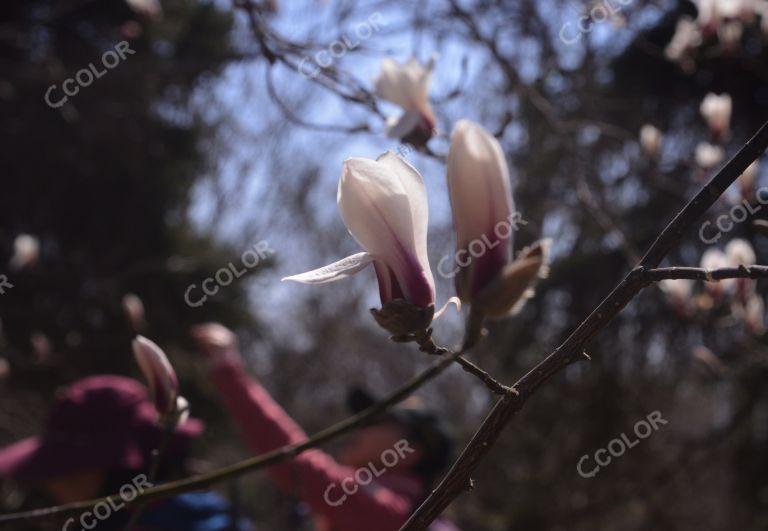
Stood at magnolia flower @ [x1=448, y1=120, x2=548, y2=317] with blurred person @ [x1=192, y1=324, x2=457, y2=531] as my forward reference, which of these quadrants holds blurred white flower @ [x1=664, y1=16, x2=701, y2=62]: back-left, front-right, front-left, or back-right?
front-right

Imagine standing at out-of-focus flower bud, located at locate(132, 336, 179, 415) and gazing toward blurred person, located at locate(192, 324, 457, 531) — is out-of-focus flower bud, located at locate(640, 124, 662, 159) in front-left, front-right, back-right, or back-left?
front-right

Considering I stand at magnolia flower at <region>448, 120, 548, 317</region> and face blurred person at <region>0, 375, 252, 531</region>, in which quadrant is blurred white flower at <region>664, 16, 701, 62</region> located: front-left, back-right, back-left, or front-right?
front-right
